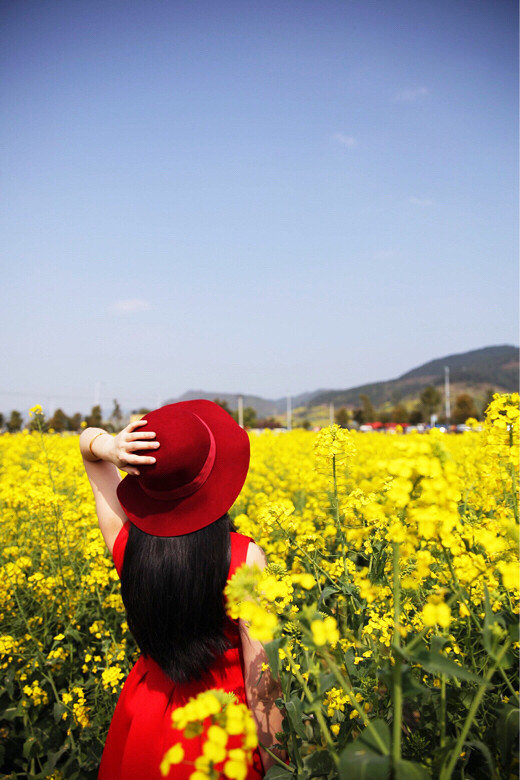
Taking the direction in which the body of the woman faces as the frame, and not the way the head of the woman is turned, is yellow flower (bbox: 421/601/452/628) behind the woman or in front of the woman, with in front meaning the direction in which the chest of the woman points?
behind

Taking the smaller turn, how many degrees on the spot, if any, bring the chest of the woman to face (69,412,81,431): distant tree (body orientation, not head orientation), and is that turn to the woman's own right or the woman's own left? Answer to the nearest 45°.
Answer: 0° — they already face it

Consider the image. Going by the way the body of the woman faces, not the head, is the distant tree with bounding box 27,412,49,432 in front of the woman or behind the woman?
in front

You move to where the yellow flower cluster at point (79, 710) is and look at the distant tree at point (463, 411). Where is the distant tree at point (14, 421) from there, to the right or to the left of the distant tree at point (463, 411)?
left

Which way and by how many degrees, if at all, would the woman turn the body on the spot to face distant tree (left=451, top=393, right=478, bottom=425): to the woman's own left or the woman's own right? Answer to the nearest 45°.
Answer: approximately 45° to the woman's own right

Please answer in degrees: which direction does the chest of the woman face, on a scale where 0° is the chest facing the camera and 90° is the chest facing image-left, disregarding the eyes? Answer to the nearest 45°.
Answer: approximately 180°

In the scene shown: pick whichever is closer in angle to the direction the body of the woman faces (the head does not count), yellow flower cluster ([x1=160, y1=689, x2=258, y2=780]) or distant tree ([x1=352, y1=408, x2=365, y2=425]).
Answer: the distant tree

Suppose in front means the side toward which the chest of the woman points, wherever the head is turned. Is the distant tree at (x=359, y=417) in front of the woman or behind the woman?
in front

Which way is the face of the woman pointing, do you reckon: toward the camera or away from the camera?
away from the camera

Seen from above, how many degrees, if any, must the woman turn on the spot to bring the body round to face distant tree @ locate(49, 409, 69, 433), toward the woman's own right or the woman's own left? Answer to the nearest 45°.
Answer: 0° — they already face it

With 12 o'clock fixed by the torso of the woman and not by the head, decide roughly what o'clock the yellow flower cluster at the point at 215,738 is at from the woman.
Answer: The yellow flower cluster is roughly at 6 o'clock from the woman.

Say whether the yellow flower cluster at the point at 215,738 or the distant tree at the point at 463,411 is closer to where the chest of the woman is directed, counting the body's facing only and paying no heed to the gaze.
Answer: the distant tree
